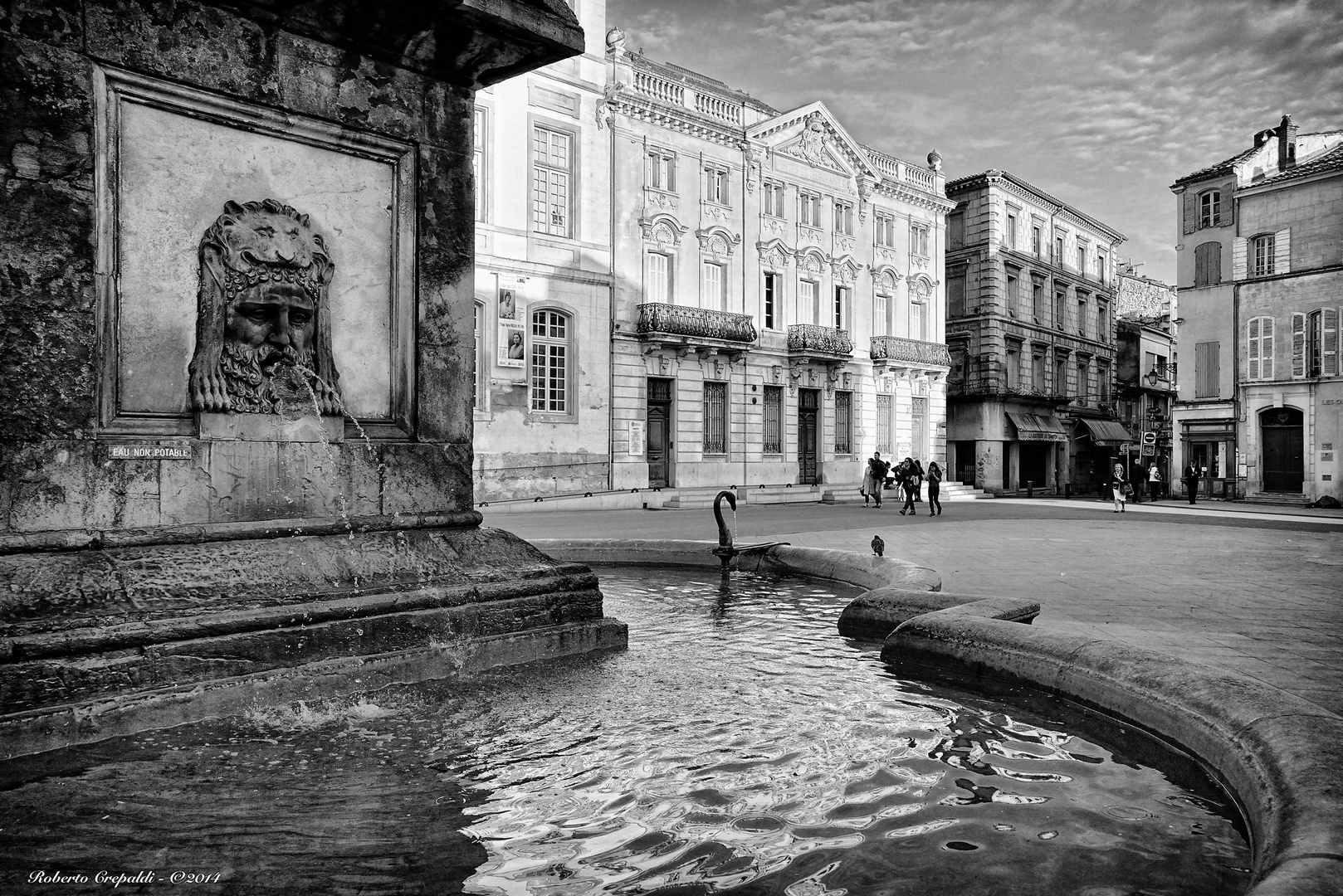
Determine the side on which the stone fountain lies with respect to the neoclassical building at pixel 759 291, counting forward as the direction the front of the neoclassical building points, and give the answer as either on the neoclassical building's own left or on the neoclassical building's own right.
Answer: on the neoclassical building's own right

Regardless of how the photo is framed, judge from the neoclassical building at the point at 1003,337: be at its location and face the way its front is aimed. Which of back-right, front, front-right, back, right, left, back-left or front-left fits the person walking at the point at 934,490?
front-right

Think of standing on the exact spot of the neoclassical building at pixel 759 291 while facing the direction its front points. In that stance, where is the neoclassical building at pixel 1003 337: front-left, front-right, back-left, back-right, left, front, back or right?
left

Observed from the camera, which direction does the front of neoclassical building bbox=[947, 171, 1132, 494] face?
facing the viewer and to the right of the viewer

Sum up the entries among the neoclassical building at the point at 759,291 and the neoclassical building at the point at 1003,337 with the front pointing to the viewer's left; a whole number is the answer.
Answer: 0

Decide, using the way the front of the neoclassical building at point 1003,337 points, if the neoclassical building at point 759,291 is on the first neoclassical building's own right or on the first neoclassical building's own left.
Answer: on the first neoclassical building's own right

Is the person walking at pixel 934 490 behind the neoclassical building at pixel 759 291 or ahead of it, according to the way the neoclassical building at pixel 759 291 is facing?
ahead

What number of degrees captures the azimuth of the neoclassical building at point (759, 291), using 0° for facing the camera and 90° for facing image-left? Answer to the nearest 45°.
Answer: approximately 315°

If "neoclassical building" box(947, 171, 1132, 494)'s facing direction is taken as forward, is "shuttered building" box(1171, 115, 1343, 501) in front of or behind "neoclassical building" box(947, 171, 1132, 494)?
in front
